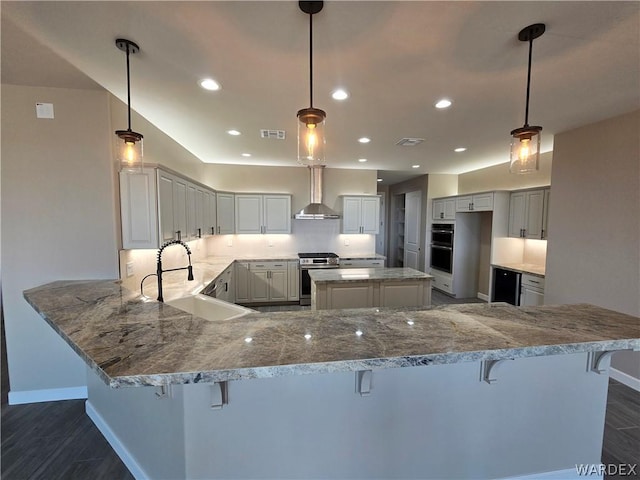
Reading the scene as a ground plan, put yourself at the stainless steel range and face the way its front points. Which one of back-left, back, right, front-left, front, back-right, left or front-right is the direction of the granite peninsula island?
front

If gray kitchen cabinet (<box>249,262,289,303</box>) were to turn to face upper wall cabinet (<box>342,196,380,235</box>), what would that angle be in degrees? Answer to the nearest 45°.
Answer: approximately 90° to its left

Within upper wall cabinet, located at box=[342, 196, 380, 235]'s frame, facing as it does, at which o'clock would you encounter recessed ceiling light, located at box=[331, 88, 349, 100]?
The recessed ceiling light is roughly at 12 o'clock from the upper wall cabinet.

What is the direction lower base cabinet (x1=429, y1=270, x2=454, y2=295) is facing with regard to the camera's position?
facing the viewer and to the left of the viewer

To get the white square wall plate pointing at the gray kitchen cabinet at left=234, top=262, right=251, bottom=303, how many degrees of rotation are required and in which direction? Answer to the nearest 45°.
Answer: approximately 135° to its left

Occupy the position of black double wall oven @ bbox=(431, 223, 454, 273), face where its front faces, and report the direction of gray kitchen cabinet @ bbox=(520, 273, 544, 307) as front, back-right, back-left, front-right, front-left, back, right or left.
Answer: left

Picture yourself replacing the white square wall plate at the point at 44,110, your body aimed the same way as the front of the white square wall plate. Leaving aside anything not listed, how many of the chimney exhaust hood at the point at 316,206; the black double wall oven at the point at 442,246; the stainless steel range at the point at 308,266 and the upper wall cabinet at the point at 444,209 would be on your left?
4

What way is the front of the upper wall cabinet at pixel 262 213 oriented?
toward the camera

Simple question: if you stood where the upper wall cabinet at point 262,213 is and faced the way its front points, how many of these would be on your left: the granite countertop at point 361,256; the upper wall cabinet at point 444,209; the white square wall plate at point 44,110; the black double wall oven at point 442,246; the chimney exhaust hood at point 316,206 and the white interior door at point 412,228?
5

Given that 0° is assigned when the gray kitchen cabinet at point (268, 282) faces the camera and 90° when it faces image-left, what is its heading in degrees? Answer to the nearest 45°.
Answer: approximately 0°
